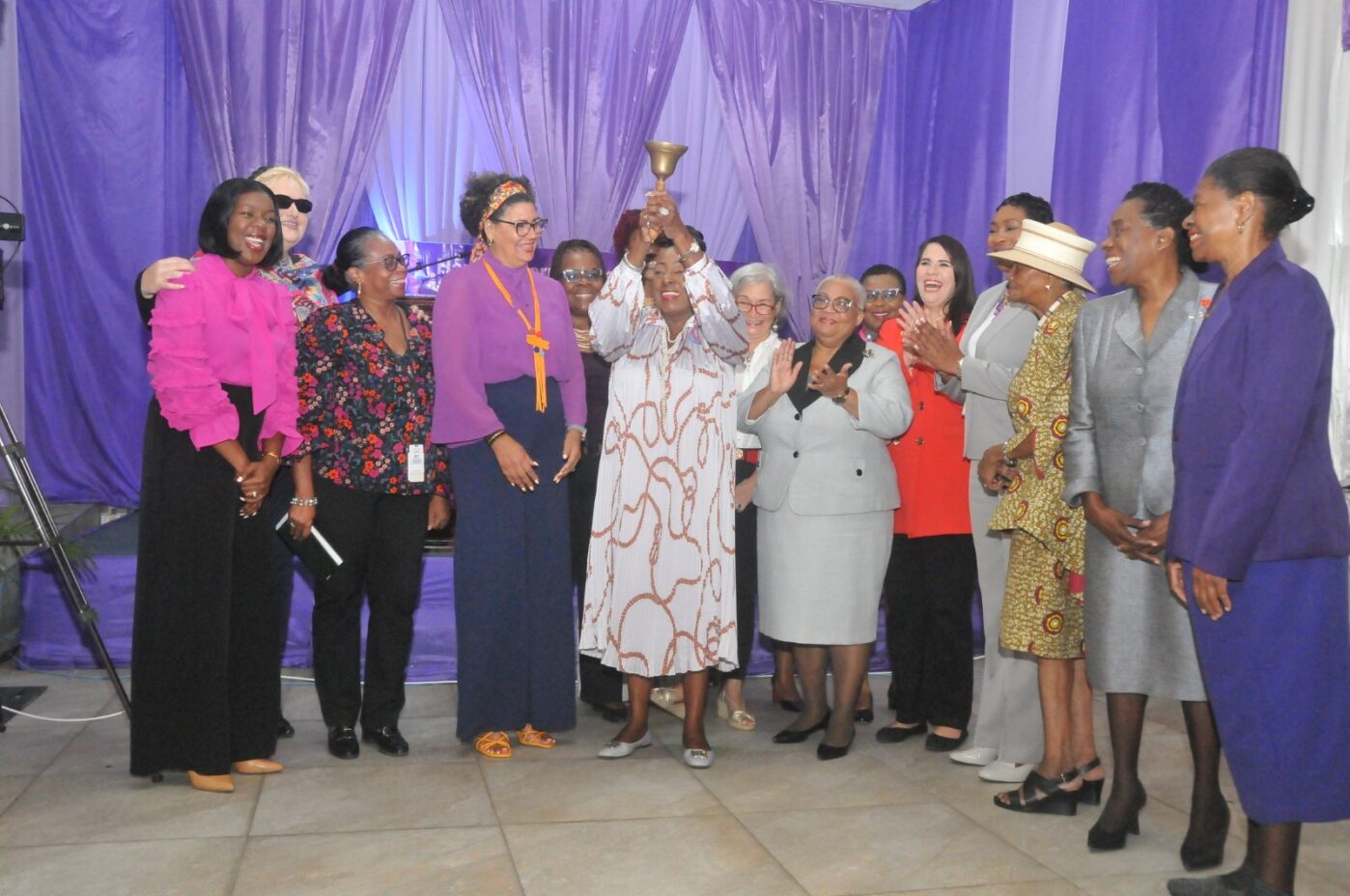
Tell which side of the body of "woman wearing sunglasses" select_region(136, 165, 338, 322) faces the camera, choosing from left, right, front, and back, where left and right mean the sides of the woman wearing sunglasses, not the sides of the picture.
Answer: front

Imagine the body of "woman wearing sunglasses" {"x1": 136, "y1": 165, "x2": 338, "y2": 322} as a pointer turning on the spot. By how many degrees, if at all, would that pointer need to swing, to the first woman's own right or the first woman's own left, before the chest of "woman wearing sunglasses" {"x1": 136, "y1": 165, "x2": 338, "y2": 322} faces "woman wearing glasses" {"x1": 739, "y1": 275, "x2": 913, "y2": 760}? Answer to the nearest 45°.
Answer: approximately 45° to the first woman's own left
